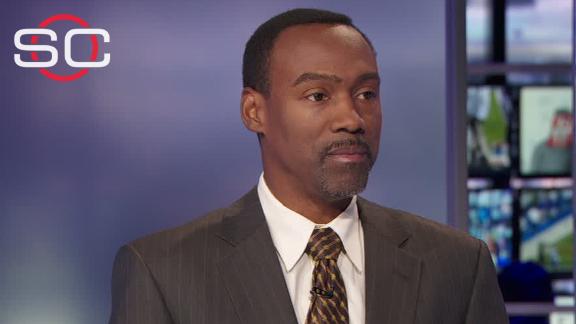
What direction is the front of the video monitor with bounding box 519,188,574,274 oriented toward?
toward the camera

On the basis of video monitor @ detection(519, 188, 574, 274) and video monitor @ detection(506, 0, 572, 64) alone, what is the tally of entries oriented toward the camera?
2

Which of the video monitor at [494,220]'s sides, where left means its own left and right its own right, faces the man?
front

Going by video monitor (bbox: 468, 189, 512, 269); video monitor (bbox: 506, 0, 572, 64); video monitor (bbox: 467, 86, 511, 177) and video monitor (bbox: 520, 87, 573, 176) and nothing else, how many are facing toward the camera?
4

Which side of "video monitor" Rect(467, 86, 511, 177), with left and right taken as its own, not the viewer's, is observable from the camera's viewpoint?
front

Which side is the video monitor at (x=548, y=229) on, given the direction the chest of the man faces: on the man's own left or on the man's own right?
on the man's own left

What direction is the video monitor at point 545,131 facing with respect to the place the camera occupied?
facing the viewer

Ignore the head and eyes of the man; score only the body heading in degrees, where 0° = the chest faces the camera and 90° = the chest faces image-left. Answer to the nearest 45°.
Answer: approximately 315°
